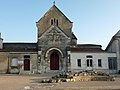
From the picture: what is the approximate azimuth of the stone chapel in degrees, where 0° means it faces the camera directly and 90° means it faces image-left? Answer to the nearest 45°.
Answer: approximately 0°
